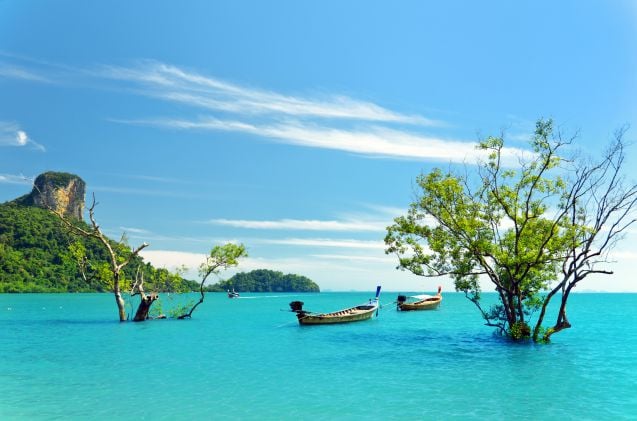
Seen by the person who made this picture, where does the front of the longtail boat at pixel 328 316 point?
facing away from the viewer and to the right of the viewer
